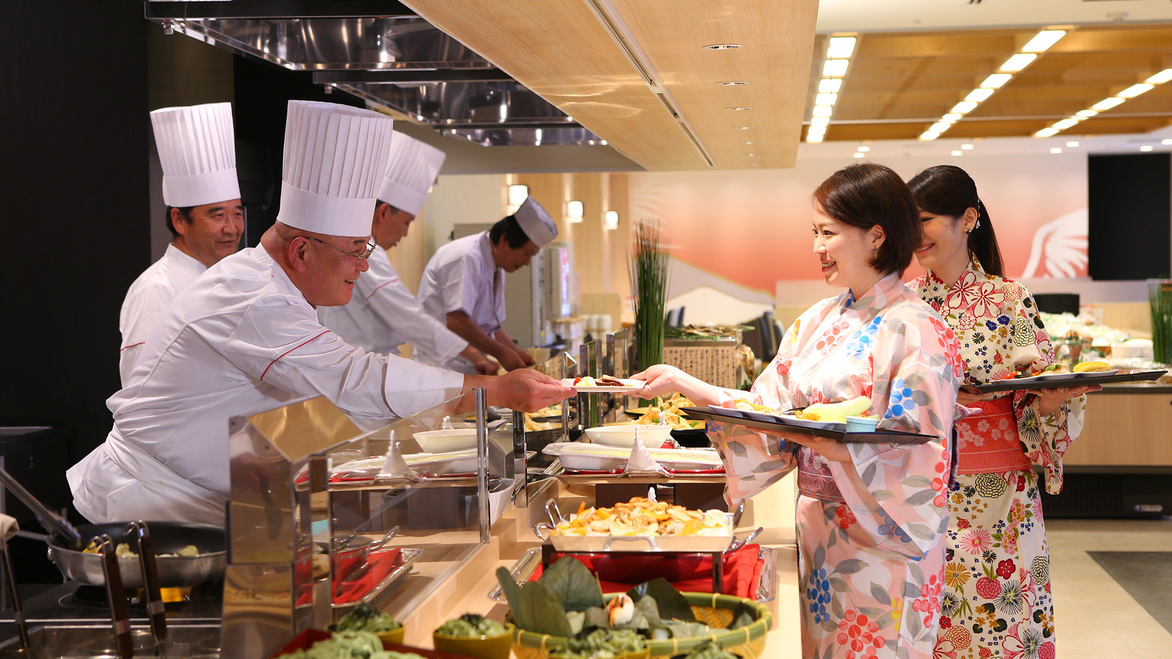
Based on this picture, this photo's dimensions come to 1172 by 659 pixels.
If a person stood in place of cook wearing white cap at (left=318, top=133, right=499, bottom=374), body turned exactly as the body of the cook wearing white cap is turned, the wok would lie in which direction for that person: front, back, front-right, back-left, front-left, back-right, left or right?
right

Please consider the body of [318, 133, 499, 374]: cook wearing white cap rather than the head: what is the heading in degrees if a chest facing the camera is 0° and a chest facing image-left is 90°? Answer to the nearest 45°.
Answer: approximately 270°

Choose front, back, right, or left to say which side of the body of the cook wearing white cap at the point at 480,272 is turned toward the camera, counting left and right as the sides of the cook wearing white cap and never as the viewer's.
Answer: right

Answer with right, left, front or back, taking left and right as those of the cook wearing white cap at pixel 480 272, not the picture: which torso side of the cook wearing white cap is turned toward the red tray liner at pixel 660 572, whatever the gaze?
right

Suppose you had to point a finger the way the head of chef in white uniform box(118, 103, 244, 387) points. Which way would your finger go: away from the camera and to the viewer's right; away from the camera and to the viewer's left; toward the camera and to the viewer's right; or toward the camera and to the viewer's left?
toward the camera and to the viewer's right

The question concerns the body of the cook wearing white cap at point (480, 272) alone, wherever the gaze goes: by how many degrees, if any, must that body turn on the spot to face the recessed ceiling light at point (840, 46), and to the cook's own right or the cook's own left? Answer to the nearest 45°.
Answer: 0° — they already face it

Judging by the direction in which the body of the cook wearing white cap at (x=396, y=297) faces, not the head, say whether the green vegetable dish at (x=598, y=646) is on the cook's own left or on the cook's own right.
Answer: on the cook's own right

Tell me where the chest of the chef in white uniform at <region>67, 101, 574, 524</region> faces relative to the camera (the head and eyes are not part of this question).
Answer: to the viewer's right

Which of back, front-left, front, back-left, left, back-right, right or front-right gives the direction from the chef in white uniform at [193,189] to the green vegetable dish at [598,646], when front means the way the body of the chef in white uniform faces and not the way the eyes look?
front-right

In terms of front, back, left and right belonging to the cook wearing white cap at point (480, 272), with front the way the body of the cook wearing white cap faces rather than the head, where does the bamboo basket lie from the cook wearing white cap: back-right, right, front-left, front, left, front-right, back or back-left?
right

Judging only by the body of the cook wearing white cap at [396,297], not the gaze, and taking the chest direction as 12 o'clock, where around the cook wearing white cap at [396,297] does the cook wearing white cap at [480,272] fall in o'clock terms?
the cook wearing white cap at [480,272] is roughly at 10 o'clock from the cook wearing white cap at [396,297].

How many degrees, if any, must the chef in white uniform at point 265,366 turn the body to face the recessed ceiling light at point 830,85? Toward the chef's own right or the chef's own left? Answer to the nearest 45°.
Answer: approximately 45° to the chef's own left
